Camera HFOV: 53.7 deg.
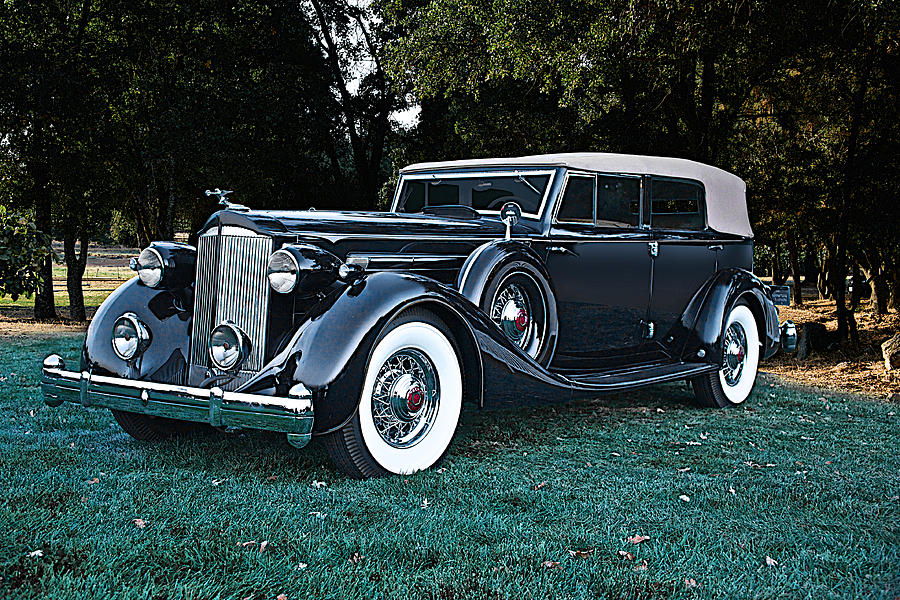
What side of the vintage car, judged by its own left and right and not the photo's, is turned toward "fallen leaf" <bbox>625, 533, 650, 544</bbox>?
left

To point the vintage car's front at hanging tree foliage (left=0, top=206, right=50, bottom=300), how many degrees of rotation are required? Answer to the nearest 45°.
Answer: approximately 90° to its right

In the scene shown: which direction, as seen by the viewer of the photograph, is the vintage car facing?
facing the viewer and to the left of the viewer

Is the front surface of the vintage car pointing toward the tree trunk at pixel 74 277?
no
